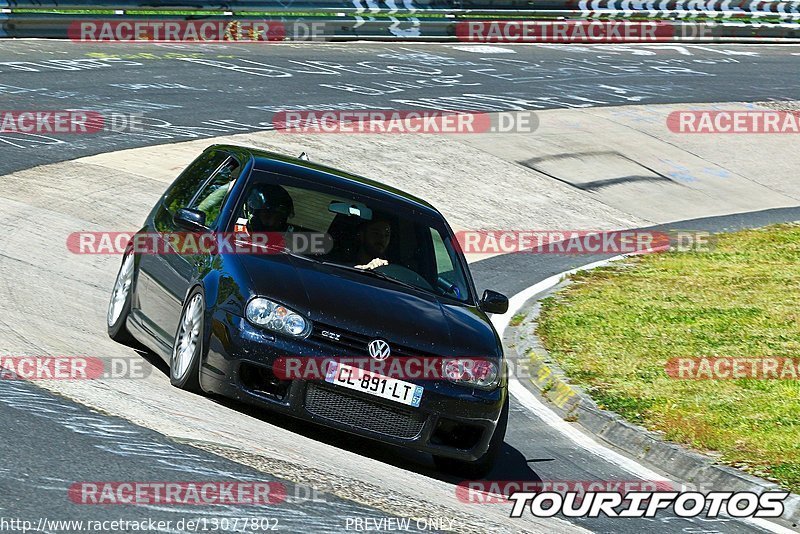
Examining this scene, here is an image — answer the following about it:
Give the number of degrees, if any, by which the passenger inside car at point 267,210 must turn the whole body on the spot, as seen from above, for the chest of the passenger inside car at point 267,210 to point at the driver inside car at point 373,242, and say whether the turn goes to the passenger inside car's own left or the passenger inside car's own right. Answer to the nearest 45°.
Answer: approximately 90° to the passenger inside car's own left

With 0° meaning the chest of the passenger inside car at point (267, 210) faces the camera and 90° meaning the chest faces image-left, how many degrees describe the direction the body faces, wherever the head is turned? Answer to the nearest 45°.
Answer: approximately 0°

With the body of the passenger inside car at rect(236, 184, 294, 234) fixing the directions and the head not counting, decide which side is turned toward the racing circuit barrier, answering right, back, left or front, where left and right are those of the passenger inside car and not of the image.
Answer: back

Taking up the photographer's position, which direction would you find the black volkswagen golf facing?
facing the viewer and to the right of the viewer

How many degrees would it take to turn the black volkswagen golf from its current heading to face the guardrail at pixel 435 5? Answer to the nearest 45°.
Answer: approximately 135° to its left

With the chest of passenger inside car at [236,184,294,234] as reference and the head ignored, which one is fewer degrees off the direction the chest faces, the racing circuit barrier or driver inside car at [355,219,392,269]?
the driver inside car

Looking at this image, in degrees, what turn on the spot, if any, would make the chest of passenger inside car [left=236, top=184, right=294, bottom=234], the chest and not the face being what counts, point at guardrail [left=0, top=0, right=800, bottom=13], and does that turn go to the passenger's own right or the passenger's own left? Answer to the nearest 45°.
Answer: approximately 180°

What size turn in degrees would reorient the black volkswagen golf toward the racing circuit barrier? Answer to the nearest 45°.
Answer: approximately 135° to its left
